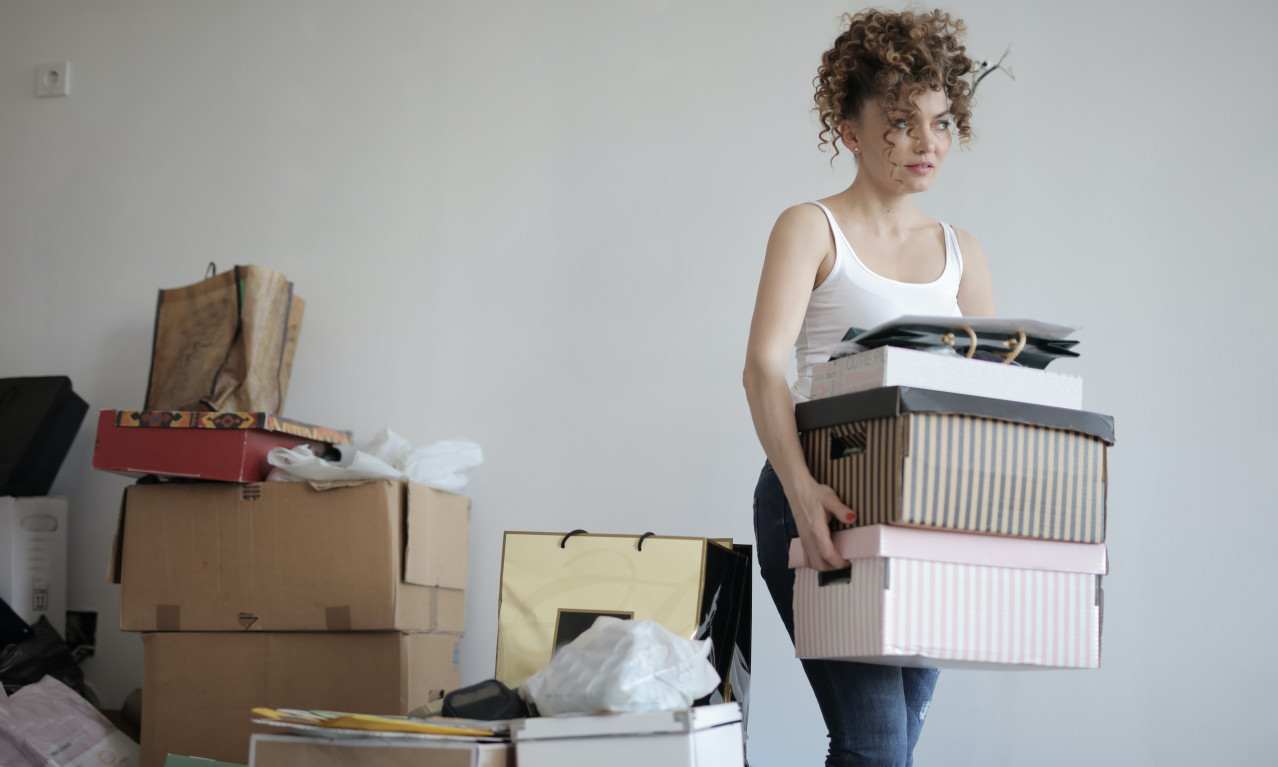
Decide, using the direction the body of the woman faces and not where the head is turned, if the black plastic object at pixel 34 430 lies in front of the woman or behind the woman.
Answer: behind

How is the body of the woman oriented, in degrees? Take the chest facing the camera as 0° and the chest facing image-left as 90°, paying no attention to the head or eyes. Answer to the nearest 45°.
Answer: approximately 315°

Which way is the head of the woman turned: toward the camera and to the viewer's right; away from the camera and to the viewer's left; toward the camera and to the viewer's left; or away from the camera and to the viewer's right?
toward the camera and to the viewer's right

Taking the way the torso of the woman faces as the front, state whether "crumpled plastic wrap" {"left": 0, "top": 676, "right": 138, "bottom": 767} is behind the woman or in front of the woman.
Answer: behind

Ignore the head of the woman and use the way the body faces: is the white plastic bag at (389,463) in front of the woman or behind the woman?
behind

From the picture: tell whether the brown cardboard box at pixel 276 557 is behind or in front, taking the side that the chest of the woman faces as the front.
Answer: behind
